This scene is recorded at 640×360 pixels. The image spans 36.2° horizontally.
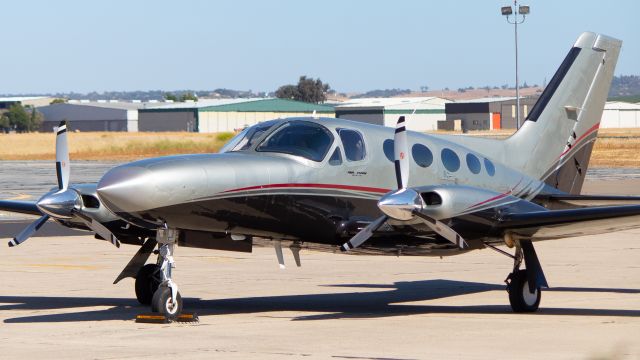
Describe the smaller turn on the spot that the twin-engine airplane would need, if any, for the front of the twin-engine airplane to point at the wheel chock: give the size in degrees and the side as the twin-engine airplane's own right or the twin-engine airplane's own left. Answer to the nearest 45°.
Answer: approximately 45° to the twin-engine airplane's own right

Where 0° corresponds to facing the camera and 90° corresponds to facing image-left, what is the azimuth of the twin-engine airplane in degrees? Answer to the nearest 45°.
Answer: approximately 45°
